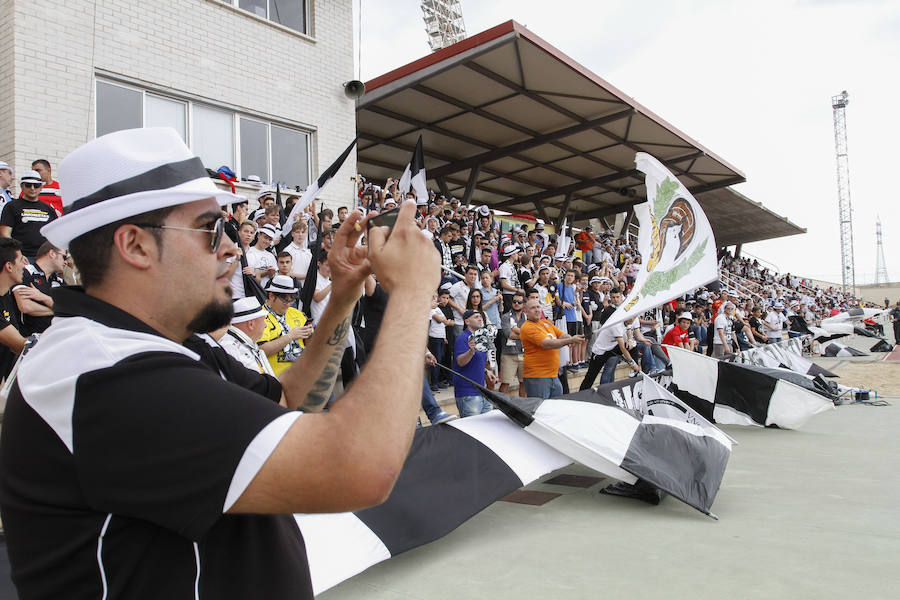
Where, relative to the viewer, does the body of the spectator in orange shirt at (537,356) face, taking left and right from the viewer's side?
facing the viewer and to the right of the viewer

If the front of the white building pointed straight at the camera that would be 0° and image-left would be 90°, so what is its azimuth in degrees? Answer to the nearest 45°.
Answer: approximately 315°

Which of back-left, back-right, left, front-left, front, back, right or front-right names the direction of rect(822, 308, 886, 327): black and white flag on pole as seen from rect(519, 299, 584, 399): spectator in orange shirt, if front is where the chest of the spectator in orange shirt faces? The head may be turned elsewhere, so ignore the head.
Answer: left

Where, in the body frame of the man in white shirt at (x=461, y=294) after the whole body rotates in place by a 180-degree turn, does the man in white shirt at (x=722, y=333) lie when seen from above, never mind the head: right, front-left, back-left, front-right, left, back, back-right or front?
right

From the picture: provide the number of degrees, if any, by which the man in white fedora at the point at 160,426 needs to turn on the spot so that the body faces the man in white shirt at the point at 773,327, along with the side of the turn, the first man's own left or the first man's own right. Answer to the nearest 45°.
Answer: approximately 45° to the first man's own left

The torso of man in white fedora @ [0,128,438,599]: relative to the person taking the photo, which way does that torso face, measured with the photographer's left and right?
facing to the right of the viewer

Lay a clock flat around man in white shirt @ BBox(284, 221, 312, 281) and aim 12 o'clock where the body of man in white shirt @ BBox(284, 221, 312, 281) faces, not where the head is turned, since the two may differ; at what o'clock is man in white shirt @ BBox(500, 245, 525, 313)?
man in white shirt @ BBox(500, 245, 525, 313) is roughly at 9 o'clock from man in white shirt @ BBox(284, 221, 312, 281).

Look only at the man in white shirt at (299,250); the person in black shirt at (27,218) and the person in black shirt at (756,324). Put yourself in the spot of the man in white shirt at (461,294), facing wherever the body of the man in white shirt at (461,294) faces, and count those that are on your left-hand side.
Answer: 1
